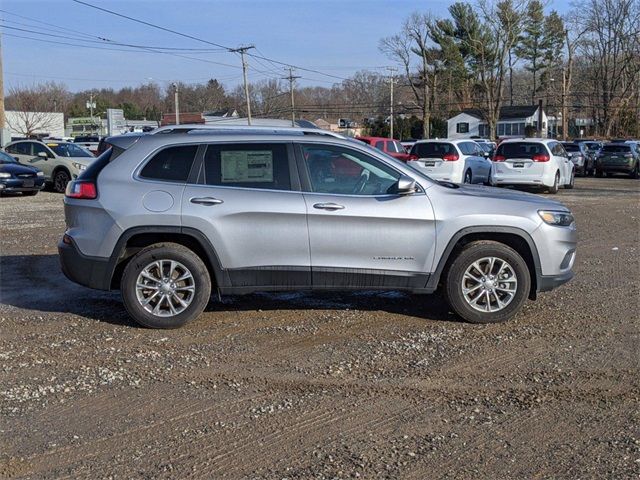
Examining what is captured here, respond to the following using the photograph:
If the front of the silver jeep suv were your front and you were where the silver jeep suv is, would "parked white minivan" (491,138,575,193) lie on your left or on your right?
on your left

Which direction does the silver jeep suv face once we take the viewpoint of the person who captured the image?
facing to the right of the viewer

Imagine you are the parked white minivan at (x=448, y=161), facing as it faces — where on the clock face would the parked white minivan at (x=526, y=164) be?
the parked white minivan at (x=526, y=164) is roughly at 2 o'clock from the parked white minivan at (x=448, y=161).

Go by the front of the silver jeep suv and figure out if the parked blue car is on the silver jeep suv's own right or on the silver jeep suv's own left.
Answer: on the silver jeep suv's own left

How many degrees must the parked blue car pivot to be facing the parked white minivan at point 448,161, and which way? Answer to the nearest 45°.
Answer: approximately 45° to its left

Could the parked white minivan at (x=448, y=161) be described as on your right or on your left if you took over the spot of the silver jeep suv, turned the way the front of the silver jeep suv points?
on your left

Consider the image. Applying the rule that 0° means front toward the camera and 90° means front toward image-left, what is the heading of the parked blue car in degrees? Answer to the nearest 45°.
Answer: approximately 315°

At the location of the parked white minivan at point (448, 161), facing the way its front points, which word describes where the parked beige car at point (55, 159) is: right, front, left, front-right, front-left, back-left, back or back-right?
back-left

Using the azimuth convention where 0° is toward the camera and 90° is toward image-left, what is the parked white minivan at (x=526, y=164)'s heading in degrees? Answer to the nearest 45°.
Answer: approximately 225°

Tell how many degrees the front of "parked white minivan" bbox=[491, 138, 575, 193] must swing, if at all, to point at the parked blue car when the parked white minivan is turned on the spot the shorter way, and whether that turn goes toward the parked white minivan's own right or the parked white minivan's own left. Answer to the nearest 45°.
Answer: approximately 135° to the parked white minivan's own left

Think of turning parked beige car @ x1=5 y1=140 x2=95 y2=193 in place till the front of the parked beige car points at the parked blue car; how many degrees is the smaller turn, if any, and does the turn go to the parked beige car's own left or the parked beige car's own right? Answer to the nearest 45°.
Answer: approximately 90° to the parked beige car's own right

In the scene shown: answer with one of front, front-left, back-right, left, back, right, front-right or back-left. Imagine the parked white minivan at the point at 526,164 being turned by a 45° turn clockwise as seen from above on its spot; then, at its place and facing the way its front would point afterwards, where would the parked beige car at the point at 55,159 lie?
back
